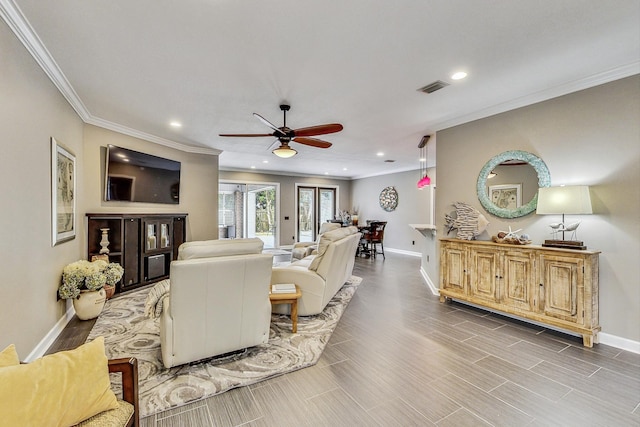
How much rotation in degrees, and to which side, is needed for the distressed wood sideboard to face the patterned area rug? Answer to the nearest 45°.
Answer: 0° — it already faces it

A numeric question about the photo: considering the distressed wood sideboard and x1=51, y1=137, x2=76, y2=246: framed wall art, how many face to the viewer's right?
1

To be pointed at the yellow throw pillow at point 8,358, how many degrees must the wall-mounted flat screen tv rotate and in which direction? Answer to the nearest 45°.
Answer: approximately 45° to its right

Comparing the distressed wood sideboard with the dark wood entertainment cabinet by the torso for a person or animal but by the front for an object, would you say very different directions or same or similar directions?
very different directions

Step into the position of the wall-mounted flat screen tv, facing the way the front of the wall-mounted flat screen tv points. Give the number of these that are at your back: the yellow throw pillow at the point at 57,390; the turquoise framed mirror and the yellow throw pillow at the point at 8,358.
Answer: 0

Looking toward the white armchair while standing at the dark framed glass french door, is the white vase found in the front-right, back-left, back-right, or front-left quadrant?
front-right

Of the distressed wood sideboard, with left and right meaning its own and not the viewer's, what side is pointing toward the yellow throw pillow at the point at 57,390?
front

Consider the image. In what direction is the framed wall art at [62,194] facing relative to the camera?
to the viewer's right

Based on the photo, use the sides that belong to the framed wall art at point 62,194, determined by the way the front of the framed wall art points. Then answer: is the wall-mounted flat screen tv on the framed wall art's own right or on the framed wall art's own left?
on the framed wall art's own left

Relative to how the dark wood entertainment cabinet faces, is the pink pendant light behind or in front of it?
in front

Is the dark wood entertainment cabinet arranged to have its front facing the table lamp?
yes

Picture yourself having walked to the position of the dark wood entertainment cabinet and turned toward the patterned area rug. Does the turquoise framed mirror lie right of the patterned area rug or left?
left

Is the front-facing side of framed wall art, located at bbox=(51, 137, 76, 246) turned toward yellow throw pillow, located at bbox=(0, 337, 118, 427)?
no

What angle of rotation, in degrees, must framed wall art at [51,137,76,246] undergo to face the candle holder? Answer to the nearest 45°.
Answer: approximately 45° to its left

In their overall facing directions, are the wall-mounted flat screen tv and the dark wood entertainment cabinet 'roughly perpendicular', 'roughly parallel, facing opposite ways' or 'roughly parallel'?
roughly parallel

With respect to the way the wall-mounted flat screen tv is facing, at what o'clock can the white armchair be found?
The white armchair is roughly at 1 o'clock from the wall-mounted flat screen tv.

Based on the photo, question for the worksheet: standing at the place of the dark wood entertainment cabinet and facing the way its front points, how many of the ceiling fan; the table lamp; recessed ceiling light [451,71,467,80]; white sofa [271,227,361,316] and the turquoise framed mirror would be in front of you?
5

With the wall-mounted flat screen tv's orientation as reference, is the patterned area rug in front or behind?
in front
